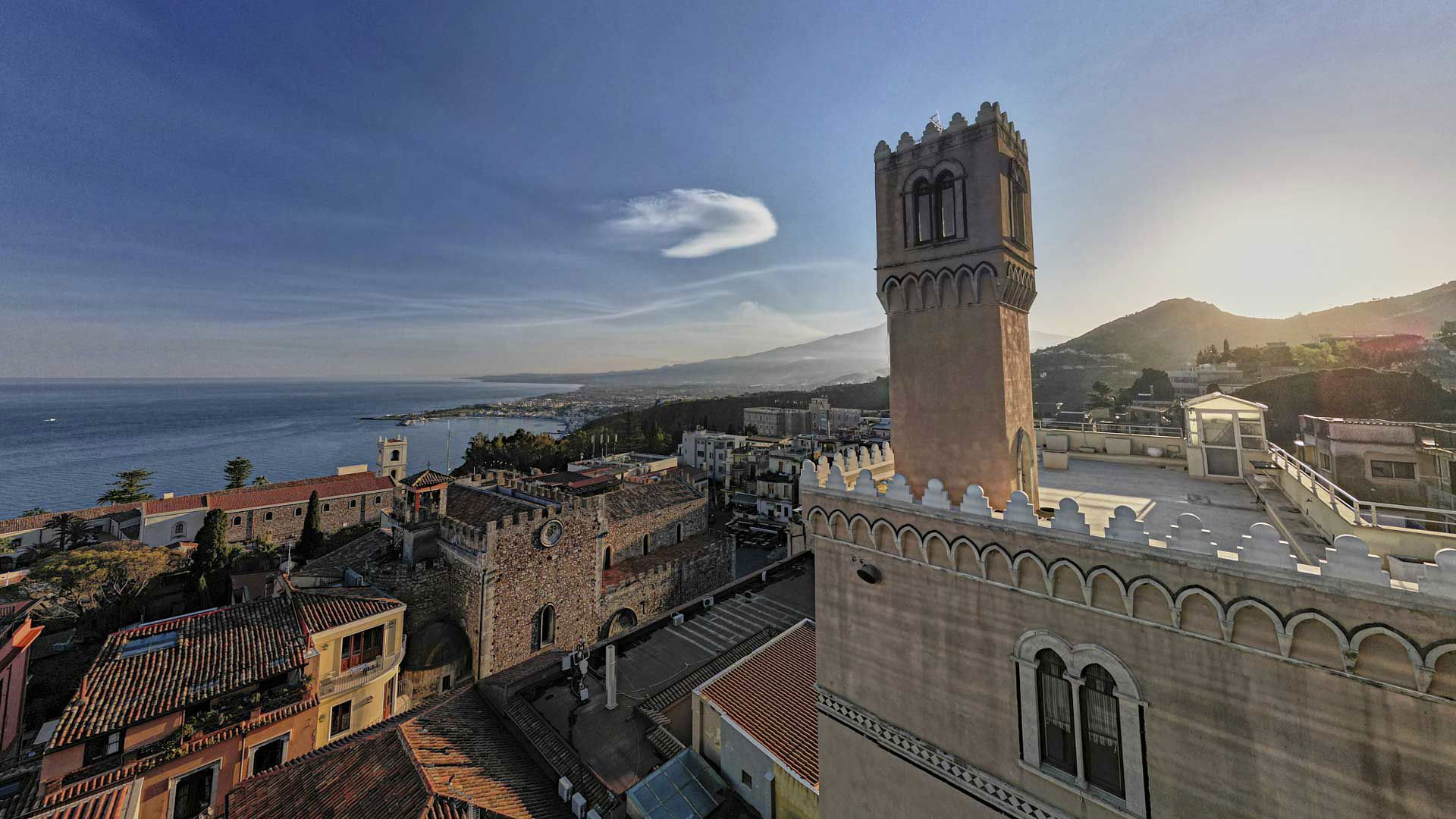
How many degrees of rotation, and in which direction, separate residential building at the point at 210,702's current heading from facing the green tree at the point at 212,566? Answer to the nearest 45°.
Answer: approximately 135° to its left

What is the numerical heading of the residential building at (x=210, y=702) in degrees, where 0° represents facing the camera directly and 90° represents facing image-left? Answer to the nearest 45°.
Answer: approximately 315°

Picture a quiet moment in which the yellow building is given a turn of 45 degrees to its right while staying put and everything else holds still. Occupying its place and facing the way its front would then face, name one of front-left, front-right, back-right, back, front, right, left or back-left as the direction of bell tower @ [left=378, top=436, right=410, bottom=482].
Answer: back

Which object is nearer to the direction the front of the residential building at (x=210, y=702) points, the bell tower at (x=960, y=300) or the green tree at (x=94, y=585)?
the bell tower

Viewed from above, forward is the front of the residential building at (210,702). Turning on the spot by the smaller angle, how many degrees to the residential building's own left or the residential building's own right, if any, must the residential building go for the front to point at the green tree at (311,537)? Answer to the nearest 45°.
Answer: approximately 135° to the residential building's own left

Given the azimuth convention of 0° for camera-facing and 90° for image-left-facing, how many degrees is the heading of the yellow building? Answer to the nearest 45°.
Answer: approximately 315°

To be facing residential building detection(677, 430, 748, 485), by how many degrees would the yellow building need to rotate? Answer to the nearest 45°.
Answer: approximately 90° to its left
